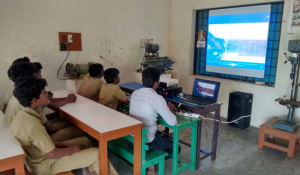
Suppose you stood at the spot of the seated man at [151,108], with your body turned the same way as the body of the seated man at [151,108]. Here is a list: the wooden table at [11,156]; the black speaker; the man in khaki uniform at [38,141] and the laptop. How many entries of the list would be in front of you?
2

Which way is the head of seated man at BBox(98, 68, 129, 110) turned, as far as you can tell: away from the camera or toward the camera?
away from the camera

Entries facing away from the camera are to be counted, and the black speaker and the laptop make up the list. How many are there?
0

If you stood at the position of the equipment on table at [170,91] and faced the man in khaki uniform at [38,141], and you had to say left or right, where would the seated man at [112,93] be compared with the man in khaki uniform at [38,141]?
right

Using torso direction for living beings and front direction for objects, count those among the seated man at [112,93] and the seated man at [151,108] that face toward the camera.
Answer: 0

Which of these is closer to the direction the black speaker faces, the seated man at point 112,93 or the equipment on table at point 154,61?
the seated man

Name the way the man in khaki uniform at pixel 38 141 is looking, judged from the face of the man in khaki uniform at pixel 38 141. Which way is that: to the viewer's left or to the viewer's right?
to the viewer's right

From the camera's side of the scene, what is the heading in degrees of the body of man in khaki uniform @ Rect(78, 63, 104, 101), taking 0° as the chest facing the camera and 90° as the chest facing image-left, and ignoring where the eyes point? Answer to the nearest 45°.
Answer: approximately 225°

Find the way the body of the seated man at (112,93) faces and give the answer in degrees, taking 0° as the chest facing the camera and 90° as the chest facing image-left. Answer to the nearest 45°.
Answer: approximately 225°

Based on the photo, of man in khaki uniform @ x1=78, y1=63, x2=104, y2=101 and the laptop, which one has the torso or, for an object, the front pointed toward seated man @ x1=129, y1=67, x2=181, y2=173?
the laptop

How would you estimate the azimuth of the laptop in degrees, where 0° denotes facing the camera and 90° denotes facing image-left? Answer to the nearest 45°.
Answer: approximately 45°

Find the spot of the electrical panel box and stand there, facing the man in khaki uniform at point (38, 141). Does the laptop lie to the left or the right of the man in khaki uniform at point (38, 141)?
left

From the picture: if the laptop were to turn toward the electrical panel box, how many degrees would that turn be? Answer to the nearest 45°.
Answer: approximately 45° to its right

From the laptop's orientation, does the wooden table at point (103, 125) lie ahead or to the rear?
ahead

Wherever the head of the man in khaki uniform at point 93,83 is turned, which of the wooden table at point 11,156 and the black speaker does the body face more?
the black speaker

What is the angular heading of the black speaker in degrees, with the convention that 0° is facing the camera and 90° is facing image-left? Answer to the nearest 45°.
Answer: approximately 45°
